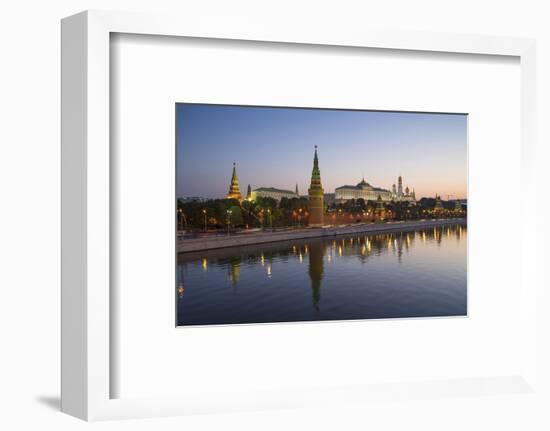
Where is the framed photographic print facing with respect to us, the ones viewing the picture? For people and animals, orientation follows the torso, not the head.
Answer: facing the viewer and to the right of the viewer
